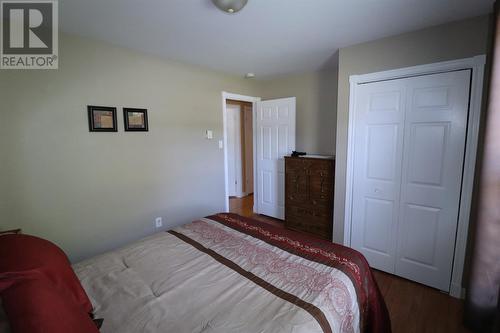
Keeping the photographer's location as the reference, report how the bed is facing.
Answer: facing away from the viewer and to the right of the viewer

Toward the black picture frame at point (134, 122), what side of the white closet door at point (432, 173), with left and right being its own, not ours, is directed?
front

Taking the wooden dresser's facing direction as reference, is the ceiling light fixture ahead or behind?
ahead

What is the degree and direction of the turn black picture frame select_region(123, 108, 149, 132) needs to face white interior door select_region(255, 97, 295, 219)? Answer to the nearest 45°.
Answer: approximately 90° to its left

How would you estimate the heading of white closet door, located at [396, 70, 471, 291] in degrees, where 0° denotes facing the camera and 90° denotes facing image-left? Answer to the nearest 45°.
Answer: approximately 45°

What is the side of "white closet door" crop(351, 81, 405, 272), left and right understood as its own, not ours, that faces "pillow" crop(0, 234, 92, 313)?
front

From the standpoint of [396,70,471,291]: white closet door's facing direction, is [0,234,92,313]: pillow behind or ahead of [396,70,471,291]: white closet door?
ahead
